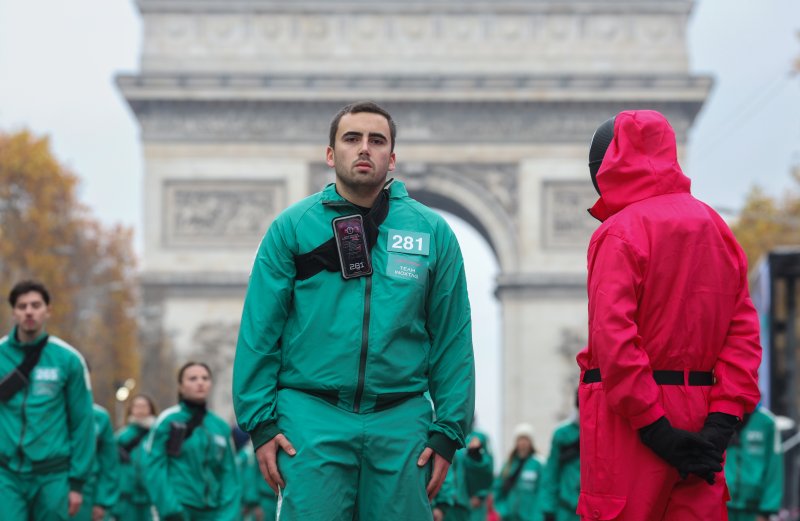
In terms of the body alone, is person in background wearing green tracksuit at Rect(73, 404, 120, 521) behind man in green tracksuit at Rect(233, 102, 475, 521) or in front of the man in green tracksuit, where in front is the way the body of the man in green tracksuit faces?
behind

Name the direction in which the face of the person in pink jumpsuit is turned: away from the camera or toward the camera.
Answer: away from the camera

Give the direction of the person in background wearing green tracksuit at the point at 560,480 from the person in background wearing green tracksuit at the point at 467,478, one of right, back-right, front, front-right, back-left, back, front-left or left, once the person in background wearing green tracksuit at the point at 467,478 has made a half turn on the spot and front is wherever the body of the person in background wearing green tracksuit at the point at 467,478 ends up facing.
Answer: right

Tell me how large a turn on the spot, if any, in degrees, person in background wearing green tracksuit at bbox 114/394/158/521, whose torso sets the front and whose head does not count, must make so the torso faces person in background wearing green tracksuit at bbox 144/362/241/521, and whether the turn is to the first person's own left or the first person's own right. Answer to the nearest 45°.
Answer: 0° — they already face them

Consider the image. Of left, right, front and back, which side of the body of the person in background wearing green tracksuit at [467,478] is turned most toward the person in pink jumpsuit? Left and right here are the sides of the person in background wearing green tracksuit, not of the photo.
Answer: front

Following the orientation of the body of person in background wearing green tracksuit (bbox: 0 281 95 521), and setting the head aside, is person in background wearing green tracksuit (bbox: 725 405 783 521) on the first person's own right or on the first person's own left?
on the first person's own left

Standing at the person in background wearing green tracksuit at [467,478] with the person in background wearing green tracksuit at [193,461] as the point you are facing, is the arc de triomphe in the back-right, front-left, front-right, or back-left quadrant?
back-right

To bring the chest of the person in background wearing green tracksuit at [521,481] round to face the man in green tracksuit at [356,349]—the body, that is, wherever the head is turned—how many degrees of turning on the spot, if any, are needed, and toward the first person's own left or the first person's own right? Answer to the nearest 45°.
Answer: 0° — they already face them
